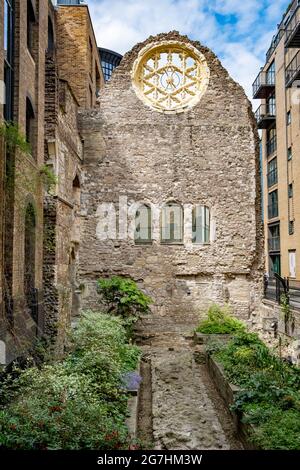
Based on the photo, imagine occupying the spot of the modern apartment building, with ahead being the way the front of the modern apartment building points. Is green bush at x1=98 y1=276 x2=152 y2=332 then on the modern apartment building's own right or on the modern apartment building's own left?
on the modern apartment building's own left

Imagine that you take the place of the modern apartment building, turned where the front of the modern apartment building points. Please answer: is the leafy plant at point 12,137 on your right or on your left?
on your left

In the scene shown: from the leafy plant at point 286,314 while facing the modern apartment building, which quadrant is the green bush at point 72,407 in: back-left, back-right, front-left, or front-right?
back-left

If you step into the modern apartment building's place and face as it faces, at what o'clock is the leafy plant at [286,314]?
The leafy plant is roughly at 9 o'clock from the modern apartment building.

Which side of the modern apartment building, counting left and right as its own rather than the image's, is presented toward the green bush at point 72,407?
left

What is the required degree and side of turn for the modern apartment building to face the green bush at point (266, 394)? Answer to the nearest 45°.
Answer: approximately 90° to its left

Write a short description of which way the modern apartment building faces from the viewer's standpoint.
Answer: facing to the left of the viewer
